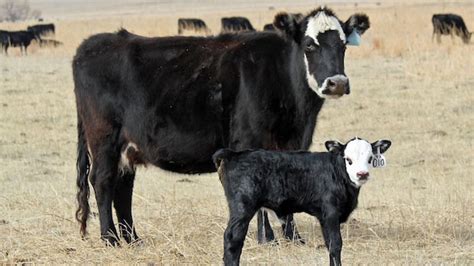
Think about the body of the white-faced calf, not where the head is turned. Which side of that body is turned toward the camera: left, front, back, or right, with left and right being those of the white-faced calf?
right

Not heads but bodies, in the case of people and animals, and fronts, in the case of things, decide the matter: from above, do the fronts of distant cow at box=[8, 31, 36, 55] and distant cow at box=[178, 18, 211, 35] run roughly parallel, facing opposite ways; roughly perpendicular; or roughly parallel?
roughly parallel

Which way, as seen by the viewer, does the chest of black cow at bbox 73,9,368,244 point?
to the viewer's right
